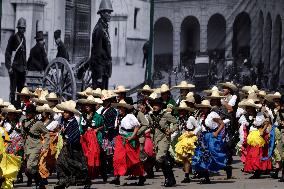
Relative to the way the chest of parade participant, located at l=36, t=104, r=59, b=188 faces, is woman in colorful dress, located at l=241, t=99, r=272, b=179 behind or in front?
behind

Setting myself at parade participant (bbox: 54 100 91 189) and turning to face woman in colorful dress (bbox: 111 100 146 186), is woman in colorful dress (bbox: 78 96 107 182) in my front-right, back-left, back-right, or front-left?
front-left

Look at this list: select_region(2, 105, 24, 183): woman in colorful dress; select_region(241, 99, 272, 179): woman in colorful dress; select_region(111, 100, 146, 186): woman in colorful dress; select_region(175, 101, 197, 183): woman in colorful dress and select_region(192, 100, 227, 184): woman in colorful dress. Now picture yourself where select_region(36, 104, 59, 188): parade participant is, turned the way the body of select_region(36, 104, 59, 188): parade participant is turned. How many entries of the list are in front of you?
1

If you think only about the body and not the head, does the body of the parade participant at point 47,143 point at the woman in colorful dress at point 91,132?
no

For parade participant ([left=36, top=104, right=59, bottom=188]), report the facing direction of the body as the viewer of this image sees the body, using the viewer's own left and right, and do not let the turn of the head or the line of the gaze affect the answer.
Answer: facing to the left of the viewer

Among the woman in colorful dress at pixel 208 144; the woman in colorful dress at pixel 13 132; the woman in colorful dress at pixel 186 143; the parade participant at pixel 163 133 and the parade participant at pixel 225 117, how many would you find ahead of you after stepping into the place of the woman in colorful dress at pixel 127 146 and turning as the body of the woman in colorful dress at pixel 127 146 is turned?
1

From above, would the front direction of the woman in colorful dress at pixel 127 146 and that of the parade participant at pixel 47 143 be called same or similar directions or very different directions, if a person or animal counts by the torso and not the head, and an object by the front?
same or similar directions

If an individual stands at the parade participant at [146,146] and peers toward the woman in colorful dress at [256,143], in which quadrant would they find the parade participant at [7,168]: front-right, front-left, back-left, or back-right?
back-right

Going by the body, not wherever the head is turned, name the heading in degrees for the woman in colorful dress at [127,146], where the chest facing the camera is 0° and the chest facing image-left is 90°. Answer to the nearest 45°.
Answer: approximately 90°

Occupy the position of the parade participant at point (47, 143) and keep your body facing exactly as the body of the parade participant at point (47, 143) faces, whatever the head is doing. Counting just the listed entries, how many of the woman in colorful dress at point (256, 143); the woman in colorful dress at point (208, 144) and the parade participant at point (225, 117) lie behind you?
3

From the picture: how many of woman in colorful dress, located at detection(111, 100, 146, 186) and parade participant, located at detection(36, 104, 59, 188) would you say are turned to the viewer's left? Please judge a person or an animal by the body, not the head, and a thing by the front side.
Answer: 2
